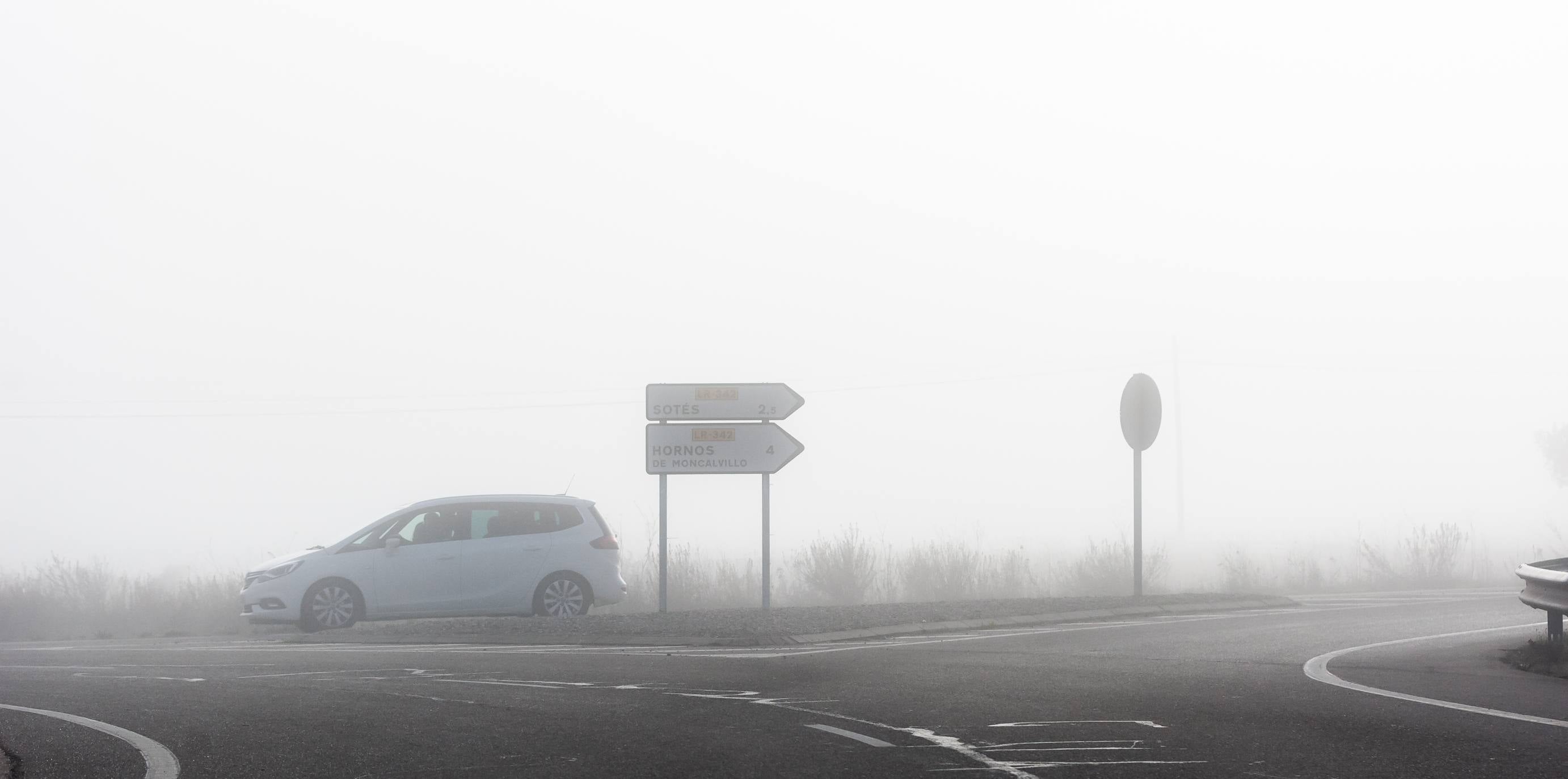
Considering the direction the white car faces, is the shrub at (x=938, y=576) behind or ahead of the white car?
behind

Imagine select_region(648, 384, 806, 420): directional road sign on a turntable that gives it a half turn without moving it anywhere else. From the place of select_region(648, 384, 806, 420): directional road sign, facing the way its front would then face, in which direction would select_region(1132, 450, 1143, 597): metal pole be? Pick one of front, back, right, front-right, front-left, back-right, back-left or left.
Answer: right

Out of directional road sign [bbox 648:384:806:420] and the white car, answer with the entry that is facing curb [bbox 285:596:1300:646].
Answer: the directional road sign

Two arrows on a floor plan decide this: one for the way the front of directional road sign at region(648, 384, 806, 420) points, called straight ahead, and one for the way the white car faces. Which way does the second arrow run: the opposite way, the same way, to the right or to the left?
to the right

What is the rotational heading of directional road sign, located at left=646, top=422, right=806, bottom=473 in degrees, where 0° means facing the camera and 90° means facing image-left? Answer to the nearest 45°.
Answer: approximately 0°

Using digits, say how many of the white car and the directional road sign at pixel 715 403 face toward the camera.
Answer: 1

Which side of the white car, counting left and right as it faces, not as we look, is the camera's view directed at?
left

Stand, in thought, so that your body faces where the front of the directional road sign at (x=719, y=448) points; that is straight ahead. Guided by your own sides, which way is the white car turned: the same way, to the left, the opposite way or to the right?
to the right

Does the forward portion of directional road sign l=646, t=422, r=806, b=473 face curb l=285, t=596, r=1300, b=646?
yes

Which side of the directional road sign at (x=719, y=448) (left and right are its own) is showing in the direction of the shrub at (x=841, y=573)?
back

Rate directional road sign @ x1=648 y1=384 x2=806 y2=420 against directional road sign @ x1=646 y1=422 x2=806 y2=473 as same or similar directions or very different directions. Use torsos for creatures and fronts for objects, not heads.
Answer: same or similar directions

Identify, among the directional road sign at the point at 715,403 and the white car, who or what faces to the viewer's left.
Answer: the white car

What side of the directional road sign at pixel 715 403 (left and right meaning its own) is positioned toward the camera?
front

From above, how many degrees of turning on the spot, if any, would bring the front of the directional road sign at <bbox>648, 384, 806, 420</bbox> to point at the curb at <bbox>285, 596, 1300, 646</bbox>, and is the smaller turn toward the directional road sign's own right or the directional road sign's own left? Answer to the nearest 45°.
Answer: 0° — it already faces it

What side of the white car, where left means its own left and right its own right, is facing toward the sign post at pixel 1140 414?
back
